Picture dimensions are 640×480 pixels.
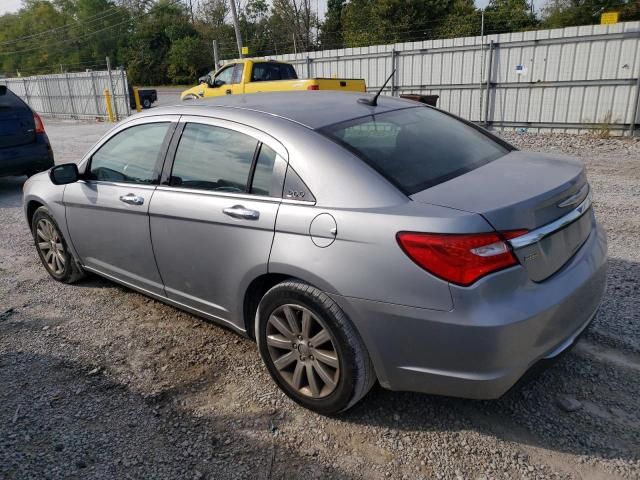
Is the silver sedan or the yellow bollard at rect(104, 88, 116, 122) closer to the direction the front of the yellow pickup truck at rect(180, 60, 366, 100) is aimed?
the yellow bollard

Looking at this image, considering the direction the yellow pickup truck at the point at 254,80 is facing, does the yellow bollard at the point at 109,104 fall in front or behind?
in front

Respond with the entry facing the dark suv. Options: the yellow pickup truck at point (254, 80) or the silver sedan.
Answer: the silver sedan

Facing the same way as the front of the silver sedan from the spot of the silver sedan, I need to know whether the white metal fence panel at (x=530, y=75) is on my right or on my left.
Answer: on my right

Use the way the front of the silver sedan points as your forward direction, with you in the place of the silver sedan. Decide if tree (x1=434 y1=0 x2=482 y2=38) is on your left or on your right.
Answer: on your right

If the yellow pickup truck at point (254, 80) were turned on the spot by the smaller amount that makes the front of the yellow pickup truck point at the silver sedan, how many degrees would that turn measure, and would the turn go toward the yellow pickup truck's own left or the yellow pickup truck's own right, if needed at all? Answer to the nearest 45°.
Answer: approximately 135° to the yellow pickup truck's own left

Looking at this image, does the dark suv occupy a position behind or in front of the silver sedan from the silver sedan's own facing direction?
in front

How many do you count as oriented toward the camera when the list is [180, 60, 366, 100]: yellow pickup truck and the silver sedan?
0

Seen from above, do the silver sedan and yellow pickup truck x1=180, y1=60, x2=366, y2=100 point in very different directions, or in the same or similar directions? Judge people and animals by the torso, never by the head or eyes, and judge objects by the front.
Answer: same or similar directions

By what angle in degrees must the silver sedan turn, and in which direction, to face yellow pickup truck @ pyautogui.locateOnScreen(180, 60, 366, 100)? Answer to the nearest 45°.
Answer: approximately 45° to its right

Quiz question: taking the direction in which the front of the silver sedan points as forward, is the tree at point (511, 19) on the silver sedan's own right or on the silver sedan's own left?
on the silver sedan's own right

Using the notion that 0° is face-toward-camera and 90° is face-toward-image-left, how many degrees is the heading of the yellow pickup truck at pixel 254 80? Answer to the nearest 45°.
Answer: approximately 135°

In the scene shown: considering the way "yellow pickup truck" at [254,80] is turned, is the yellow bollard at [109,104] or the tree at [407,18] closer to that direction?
the yellow bollard

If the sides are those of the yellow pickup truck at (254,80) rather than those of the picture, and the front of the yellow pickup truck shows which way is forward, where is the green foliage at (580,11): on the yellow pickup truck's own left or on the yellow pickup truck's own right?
on the yellow pickup truck's own right

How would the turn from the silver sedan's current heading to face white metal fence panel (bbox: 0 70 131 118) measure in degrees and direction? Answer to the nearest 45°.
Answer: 0° — it already faces it

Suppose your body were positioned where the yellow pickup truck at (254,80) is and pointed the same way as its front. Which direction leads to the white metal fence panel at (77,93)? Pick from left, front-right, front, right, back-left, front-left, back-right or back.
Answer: front

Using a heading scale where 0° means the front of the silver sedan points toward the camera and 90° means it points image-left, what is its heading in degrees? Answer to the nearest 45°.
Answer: approximately 135°
